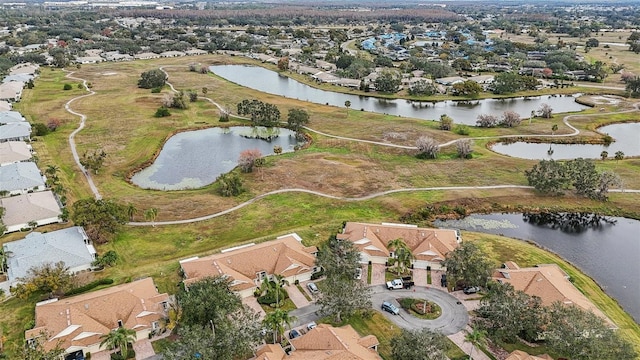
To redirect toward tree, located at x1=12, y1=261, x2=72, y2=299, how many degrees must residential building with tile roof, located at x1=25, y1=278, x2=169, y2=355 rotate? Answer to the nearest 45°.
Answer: approximately 180°

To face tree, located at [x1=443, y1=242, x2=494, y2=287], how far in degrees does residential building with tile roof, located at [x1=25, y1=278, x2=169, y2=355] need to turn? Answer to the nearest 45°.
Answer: approximately 45° to its left

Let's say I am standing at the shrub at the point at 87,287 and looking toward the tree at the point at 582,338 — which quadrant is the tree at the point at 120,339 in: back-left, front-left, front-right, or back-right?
front-right

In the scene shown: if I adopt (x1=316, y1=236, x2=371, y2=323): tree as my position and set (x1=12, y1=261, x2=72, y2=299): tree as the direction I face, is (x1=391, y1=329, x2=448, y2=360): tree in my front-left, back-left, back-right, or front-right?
back-left

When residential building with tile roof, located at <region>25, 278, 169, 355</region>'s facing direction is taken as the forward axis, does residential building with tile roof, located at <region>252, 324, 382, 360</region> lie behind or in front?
in front

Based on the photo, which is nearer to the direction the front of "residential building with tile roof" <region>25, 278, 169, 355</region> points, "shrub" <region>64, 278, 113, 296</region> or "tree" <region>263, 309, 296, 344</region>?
the tree

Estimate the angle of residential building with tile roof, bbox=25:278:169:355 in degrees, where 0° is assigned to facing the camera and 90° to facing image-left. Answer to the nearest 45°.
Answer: approximately 315°

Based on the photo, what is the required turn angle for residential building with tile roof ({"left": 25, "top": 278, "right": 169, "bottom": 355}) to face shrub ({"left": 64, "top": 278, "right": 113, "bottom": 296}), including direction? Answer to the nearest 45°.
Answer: approximately 135° to its left

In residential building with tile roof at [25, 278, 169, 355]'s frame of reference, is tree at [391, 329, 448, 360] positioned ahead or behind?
ahead

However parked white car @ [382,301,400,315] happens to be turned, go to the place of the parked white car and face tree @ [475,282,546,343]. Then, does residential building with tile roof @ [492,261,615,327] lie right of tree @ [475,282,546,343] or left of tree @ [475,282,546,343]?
left

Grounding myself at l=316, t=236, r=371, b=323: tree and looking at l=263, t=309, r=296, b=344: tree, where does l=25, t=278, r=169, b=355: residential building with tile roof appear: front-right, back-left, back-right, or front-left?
front-right
